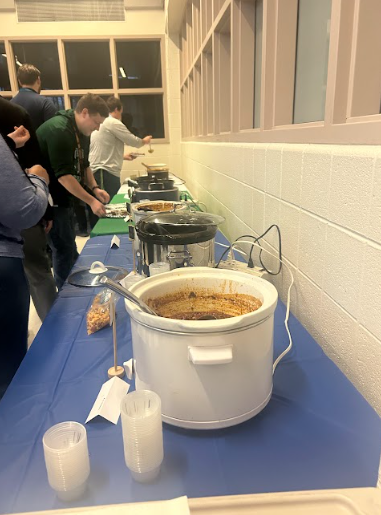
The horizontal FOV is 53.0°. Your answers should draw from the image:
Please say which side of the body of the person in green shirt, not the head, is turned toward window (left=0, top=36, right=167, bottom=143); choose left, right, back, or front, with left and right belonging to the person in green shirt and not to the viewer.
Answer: left

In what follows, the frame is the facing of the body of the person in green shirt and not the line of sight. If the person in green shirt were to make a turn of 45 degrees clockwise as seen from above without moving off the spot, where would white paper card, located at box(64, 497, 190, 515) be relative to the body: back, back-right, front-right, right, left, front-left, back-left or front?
front-right

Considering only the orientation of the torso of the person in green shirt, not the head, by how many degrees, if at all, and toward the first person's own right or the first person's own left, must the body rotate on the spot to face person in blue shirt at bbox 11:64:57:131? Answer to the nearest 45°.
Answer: approximately 90° to the first person's own left

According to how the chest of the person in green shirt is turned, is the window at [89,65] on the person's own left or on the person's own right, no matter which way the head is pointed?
on the person's own left

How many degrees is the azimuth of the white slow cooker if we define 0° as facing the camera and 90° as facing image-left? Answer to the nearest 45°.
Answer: approximately 90°

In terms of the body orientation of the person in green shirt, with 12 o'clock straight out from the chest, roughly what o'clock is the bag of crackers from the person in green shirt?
The bag of crackers is roughly at 3 o'clock from the person in green shirt.

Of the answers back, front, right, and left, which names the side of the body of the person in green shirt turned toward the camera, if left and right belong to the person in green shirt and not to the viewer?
right

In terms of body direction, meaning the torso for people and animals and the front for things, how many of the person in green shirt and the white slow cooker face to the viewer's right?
1

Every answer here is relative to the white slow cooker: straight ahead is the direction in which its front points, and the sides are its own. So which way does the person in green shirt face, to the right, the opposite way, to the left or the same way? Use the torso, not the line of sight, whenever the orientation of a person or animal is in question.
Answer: the opposite way
